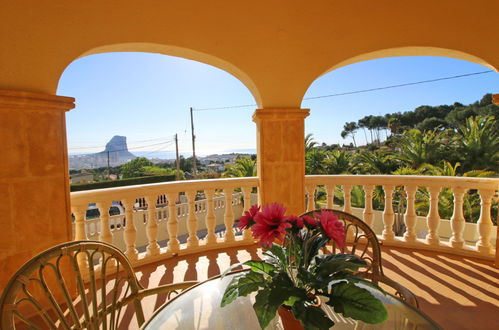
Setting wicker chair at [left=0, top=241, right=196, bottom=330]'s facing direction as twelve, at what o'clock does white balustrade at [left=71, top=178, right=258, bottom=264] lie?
The white balustrade is roughly at 11 o'clock from the wicker chair.

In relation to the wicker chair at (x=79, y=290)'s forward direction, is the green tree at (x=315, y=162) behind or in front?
in front

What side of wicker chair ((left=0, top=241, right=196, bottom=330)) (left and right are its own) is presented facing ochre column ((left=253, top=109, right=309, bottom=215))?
front

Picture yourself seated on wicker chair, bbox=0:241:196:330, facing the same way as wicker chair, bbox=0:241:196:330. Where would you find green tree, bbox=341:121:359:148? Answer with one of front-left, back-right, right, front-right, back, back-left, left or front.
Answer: front

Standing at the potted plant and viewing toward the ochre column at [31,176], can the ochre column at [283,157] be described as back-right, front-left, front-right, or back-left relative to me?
front-right

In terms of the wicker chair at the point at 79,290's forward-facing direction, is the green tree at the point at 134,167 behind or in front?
in front

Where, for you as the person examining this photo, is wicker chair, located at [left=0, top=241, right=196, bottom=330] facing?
facing away from the viewer and to the right of the viewer

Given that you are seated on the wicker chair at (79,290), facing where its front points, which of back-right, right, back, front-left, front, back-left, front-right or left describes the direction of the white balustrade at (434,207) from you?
front-right

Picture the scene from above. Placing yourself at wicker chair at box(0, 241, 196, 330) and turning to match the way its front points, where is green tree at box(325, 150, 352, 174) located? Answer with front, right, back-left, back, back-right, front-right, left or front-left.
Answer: front

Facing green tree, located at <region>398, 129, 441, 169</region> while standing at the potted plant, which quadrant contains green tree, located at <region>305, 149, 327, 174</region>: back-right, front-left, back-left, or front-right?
front-left

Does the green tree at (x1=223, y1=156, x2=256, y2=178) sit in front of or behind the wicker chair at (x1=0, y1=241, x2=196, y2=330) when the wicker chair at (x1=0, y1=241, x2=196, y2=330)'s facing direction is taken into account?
in front
